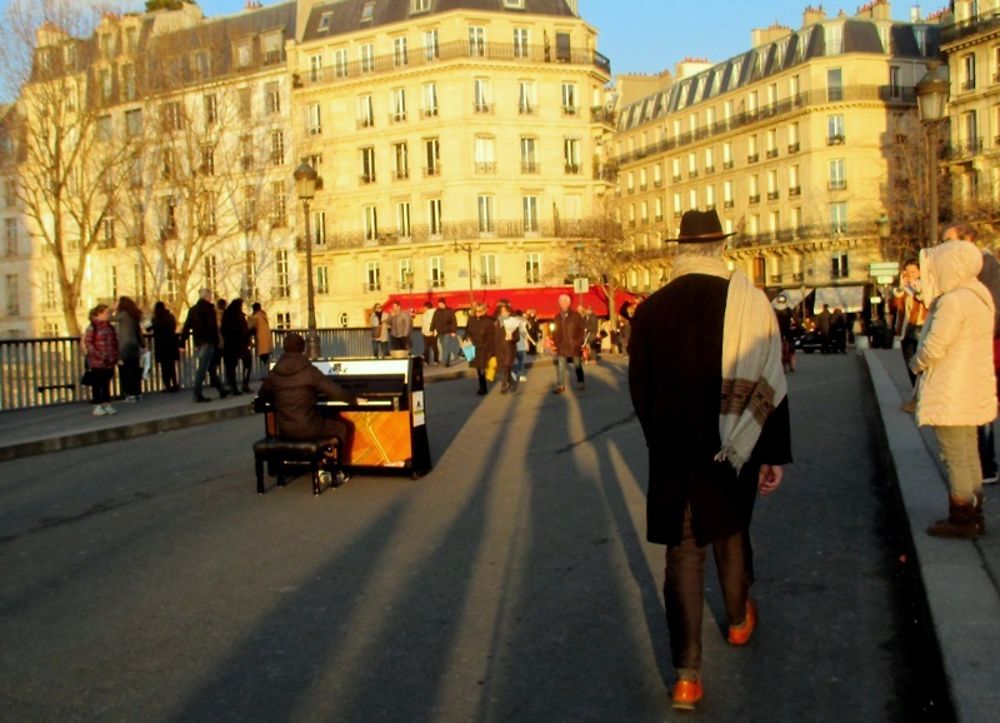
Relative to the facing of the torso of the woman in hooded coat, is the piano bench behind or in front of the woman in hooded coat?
in front

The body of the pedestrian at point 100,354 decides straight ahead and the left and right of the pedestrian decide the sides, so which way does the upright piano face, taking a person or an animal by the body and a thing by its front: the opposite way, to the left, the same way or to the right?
to the right

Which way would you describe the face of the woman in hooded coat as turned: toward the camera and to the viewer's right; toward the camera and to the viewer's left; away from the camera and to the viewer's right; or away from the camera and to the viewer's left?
away from the camera and to the viewer's left

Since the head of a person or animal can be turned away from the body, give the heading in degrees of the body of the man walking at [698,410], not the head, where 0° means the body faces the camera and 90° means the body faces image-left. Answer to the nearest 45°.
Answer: approximately 180°

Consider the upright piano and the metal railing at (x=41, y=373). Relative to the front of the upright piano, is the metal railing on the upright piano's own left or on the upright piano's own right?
on the upright piano's own right

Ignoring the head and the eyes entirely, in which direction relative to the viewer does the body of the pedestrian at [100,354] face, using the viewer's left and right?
facing the viewer and to the right of the viewer

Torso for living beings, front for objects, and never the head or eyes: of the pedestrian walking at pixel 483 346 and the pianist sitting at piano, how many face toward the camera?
1

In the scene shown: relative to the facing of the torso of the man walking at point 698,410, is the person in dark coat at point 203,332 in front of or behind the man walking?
in front

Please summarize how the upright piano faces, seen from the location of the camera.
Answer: facing the viewer and to the left of the viewer

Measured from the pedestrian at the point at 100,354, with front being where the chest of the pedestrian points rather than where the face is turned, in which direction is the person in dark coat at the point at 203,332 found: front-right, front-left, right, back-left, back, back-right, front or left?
left

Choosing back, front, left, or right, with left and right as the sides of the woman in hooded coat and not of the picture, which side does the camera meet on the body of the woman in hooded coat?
left

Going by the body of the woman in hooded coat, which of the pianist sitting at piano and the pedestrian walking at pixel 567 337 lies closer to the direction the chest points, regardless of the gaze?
the pianist sitting at piano

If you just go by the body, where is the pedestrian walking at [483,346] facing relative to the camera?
toward the camera
